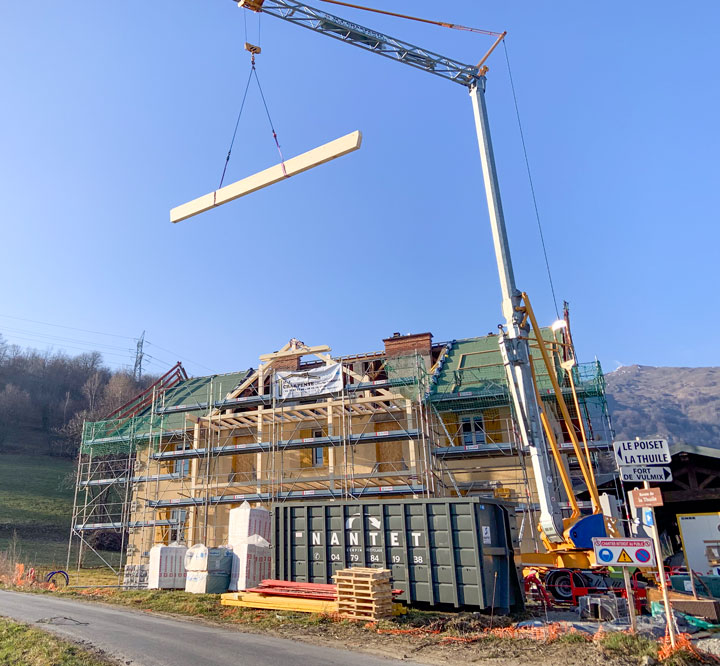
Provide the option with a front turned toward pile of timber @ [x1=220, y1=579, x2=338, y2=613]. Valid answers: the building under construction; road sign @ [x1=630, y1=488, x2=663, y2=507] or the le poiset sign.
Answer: the building under construction

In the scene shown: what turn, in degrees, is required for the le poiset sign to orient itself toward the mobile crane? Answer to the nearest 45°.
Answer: approximately 135° to its right

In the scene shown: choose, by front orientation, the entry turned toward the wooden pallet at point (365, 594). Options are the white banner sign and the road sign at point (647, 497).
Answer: the white banner sign

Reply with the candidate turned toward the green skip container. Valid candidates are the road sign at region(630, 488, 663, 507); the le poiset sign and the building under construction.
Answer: the building under construction

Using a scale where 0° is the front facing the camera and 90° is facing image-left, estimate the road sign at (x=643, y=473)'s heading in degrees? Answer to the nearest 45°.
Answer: approximately 0°

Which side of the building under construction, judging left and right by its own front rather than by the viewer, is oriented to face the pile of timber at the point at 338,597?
front

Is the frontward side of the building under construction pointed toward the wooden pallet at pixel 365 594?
yes

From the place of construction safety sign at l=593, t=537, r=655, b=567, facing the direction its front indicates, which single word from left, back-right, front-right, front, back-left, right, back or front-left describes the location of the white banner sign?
back-right

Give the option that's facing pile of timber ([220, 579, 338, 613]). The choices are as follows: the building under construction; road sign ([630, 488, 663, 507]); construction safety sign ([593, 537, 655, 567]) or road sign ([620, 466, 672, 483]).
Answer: the building under construction

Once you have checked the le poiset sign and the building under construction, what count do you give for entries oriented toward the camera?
2

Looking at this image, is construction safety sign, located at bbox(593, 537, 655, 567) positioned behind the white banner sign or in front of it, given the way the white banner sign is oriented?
in front

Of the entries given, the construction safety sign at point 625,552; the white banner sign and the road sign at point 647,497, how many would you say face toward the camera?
3

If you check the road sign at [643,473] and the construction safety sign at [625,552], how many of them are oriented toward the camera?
2

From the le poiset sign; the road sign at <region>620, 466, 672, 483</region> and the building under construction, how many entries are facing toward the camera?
3

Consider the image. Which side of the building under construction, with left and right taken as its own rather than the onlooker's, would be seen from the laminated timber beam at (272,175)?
front

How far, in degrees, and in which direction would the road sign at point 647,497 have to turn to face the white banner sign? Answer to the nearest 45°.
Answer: approximately 135° to its right
